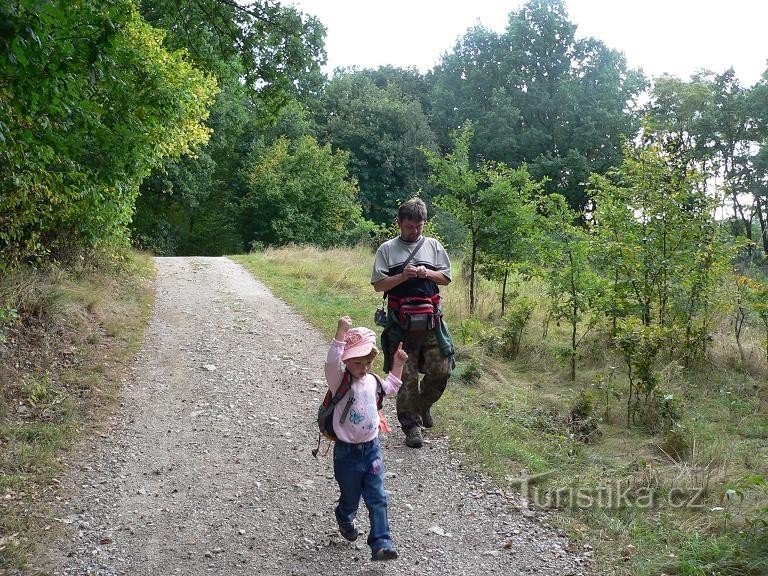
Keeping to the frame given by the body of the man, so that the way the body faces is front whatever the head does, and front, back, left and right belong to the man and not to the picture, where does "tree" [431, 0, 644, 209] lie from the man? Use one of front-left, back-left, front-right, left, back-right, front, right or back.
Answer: back

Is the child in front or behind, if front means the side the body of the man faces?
in front

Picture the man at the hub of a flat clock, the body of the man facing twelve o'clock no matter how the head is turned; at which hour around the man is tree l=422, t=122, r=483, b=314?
The tree is roughly at 6 o'clock from the man.

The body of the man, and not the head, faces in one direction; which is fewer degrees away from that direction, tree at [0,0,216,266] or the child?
the child

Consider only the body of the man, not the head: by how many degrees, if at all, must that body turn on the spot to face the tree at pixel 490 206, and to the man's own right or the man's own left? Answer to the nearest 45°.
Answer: approximately 180°

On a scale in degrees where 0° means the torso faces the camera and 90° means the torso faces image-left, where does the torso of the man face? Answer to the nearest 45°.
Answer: approximately 0°

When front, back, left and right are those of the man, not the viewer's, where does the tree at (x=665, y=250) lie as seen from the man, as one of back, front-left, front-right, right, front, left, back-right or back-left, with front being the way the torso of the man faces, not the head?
back-left

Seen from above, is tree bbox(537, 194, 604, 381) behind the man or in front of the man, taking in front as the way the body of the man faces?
behind

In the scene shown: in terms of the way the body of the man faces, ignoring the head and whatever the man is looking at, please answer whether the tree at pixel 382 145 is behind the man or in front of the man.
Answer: behind
